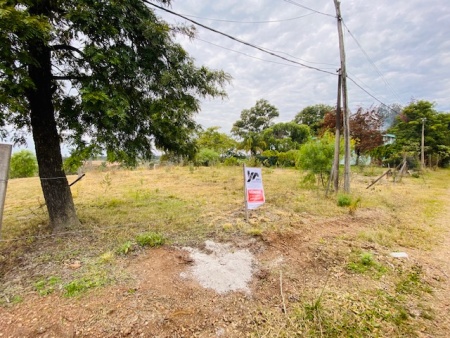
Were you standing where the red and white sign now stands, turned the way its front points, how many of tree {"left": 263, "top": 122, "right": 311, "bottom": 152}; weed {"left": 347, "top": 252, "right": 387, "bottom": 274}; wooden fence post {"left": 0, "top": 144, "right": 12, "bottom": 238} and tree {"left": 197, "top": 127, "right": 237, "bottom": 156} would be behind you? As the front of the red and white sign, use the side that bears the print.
2

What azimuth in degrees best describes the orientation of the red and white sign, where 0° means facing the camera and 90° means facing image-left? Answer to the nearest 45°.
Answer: approximately 0°

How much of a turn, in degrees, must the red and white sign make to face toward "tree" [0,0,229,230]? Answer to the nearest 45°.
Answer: approximately 45° to its right

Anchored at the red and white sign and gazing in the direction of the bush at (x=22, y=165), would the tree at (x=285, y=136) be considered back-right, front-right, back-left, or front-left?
front-right

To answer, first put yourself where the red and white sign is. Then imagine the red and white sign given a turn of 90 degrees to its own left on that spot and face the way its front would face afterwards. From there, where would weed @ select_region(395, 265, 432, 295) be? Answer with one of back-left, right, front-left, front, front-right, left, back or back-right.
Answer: front-right

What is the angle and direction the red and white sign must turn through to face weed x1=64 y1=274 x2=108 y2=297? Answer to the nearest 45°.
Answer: approximately 45° to its right

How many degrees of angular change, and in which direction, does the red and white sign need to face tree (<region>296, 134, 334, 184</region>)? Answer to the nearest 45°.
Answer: approximately 135° to its left

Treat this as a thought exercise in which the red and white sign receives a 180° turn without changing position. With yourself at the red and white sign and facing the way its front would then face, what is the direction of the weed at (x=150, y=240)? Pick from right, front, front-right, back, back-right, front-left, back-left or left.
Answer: back-left

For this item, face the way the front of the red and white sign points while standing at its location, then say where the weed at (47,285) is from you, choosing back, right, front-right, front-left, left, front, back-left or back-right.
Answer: front-right

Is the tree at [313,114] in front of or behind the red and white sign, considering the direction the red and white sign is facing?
behind

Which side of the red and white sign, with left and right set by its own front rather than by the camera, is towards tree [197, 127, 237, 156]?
back

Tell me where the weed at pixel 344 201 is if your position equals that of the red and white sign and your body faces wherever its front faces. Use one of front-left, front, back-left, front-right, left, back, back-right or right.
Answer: back-left

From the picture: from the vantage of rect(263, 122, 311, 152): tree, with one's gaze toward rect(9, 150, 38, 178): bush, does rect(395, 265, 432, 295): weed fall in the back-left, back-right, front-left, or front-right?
front-left

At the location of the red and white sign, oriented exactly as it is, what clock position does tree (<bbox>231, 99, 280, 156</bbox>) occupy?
The tree is roughly at 6 o'clock from the red and white sign.

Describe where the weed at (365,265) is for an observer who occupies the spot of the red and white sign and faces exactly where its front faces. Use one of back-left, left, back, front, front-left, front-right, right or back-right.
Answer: front-left

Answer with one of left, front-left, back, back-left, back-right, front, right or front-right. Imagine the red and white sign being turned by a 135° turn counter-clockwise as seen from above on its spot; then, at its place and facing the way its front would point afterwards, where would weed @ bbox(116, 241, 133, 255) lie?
back

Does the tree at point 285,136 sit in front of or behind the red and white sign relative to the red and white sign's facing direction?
behind
